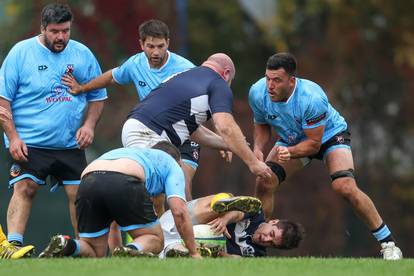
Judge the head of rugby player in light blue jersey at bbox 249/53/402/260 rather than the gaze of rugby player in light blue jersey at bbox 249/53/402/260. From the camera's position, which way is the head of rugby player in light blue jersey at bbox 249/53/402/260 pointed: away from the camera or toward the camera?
toward the camera

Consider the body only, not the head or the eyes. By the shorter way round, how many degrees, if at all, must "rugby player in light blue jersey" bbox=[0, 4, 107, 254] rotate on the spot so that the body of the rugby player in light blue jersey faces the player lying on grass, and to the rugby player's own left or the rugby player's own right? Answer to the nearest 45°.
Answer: approximately 45° to the rugby player's own left

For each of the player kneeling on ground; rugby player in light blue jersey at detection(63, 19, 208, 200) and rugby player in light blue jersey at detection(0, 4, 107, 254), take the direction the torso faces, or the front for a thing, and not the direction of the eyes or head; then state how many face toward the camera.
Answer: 2

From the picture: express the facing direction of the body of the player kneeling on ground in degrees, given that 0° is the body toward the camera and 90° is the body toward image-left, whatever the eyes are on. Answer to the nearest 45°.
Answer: approximately 225°

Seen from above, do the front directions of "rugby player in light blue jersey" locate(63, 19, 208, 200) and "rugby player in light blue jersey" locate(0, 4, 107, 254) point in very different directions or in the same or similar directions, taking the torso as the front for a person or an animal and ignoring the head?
same or similar directions

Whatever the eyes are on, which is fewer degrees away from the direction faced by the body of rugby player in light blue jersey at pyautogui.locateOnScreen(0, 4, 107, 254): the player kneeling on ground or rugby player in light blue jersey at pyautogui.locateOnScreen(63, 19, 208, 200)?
the player kneeling on ground

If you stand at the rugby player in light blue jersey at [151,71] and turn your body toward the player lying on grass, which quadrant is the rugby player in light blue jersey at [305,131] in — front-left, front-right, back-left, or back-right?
front-left

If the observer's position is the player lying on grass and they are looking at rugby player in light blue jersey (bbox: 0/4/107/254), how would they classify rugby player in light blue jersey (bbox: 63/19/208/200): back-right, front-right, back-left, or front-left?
front-right

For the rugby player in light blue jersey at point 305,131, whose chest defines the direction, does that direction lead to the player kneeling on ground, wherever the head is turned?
yes

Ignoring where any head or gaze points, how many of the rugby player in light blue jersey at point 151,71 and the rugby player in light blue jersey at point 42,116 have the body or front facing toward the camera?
2

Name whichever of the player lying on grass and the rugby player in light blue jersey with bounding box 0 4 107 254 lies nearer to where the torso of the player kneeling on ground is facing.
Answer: the player lying on grass

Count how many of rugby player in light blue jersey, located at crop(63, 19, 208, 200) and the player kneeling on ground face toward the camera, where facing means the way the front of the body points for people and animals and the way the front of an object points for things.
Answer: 1

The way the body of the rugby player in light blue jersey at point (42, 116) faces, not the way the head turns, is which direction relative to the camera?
toward the camera

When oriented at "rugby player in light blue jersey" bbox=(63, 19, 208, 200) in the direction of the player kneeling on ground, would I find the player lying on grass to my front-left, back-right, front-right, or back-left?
front-left

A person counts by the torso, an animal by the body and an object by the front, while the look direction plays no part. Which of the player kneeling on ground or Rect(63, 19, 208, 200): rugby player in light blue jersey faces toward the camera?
the rugby player in light blue jersey

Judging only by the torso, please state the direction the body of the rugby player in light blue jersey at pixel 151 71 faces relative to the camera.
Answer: toward the camera

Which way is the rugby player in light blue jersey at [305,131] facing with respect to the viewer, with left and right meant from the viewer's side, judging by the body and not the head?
facing the viewer and to the left of the viewer
